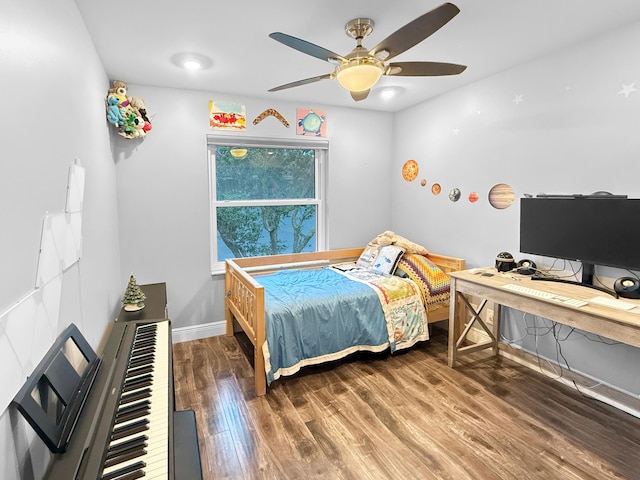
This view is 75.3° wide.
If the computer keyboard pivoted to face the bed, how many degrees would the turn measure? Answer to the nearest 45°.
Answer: approximately 45° to its right

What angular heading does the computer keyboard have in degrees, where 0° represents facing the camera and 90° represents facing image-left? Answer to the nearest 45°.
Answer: approximately 45°

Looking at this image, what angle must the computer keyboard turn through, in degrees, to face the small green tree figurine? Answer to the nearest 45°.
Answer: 0° — it already faces it

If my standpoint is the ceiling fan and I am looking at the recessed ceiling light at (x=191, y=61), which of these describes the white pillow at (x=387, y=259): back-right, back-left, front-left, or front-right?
front-right

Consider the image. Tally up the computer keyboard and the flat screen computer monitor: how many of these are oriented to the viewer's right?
0

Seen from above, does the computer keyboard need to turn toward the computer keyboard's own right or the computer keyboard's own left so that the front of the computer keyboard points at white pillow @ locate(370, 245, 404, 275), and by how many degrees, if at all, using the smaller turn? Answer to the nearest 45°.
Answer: approximately 90° to the computer keyboard's own right

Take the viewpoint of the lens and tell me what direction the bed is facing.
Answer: facing the viewer and to the left of the viewer

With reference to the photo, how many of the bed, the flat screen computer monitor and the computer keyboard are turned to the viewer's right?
0

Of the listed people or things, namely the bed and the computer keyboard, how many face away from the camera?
0

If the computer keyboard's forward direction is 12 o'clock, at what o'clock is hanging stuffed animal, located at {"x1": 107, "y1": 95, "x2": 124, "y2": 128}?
The hanging stuffed animal is roughly at 1 o'clock from the computer keyboard.
